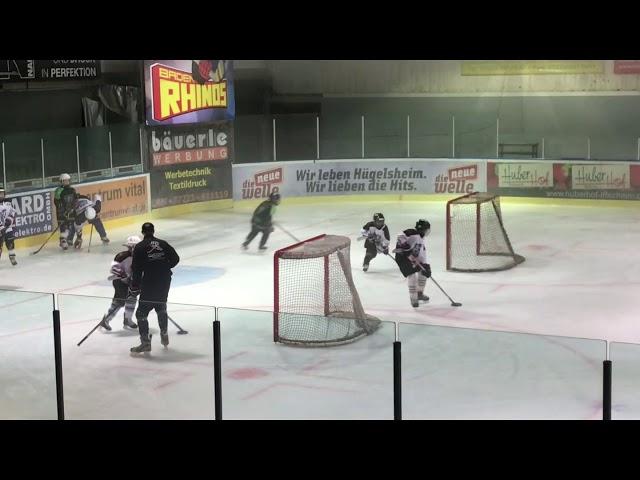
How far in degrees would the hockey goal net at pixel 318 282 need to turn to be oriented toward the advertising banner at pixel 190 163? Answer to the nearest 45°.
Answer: approximately 45° to its right

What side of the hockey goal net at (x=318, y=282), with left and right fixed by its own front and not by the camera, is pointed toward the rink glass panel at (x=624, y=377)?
back

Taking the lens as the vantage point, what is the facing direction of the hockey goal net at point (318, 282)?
facing away from the viewer and to the left of the viewer

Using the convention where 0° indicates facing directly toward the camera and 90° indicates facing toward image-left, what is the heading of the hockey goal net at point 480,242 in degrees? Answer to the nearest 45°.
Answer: approximately 135°

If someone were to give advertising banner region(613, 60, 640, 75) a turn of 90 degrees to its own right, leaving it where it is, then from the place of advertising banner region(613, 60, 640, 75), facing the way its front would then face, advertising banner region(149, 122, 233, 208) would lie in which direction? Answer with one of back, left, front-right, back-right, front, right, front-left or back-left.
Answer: front-left

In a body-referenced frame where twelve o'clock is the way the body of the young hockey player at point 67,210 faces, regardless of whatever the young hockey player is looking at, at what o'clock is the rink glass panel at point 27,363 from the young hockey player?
The rink glass panel is roughly at 12 o'clock from the young hockey player.

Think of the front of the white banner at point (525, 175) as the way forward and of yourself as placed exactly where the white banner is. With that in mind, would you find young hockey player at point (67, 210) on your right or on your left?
on your right

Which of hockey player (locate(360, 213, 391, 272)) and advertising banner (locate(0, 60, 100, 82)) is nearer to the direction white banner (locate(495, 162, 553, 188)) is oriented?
the hockey player
